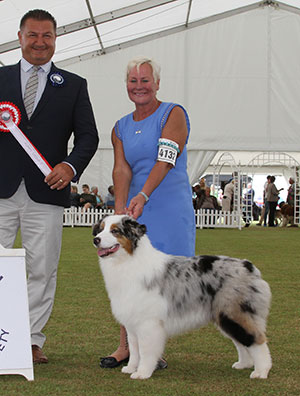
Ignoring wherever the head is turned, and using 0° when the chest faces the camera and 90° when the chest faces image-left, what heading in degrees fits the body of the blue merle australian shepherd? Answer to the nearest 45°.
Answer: approximately 90°

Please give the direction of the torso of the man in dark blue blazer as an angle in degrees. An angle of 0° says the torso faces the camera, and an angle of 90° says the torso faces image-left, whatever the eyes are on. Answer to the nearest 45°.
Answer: approximately 0°

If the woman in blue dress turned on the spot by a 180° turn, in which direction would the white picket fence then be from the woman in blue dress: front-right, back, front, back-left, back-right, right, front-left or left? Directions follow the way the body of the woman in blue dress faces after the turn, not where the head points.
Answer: front-left

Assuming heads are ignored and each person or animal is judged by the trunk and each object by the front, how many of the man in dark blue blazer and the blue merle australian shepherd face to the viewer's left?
1

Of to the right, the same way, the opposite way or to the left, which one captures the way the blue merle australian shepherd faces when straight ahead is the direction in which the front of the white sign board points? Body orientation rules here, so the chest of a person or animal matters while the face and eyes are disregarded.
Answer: to the right

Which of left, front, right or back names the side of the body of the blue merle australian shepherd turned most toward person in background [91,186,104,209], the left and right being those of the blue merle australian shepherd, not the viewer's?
right

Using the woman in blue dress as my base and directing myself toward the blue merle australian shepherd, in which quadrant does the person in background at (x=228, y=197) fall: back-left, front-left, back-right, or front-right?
back-left

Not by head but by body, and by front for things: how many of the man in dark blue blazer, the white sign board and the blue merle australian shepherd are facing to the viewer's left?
1
